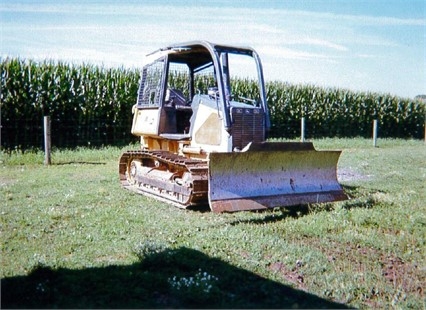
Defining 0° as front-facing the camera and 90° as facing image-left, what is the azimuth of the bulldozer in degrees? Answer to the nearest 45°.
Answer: approximately 315°
